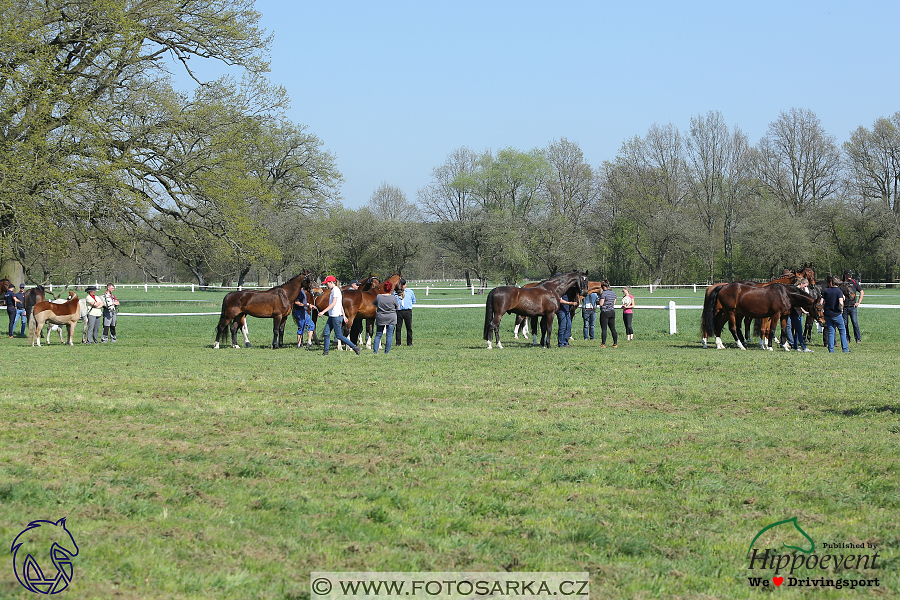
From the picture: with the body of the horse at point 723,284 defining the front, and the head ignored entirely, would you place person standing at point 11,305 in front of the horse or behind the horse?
behind

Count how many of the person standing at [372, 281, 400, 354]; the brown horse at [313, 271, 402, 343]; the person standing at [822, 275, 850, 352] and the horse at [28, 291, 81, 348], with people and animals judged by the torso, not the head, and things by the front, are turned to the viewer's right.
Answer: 2

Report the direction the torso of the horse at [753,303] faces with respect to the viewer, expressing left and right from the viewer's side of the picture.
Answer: facing to the right of the viewer

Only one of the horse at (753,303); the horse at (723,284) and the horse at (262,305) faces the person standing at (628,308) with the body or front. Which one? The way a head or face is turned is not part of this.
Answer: the horse at (262,305)

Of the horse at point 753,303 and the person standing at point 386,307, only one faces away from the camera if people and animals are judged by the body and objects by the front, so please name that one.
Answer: the person standing

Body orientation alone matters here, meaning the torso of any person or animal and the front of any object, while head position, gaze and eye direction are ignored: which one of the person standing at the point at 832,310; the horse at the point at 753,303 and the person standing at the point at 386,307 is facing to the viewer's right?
the horse

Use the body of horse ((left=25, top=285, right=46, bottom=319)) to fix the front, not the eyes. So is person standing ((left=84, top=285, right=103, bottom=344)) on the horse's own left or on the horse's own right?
on the horse's own right

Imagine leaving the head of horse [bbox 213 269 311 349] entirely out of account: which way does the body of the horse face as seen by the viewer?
to the viewer's right

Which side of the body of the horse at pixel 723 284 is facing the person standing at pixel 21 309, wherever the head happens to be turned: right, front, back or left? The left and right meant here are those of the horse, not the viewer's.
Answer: back

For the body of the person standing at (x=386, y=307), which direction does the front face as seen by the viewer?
away from the camera

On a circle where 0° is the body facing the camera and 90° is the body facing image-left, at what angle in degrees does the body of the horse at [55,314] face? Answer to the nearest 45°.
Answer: approximately 270°

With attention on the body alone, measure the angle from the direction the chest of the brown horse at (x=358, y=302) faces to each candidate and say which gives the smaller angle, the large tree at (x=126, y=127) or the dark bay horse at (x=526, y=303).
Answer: the dark bay horse

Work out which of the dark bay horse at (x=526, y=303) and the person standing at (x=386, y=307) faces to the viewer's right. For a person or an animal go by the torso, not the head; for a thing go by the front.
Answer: the dark bay horse

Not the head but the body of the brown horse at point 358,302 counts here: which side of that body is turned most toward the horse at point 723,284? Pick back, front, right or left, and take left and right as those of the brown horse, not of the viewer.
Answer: front

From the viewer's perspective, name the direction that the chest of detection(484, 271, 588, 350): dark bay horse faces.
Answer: to the viewer's right

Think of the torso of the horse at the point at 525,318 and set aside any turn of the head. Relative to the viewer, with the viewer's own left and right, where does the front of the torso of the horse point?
facing to the right of the viewer

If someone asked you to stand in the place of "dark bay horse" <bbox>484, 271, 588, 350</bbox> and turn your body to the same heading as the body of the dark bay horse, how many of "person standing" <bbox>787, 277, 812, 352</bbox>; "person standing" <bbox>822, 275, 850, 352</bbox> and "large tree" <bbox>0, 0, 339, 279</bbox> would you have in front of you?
2
